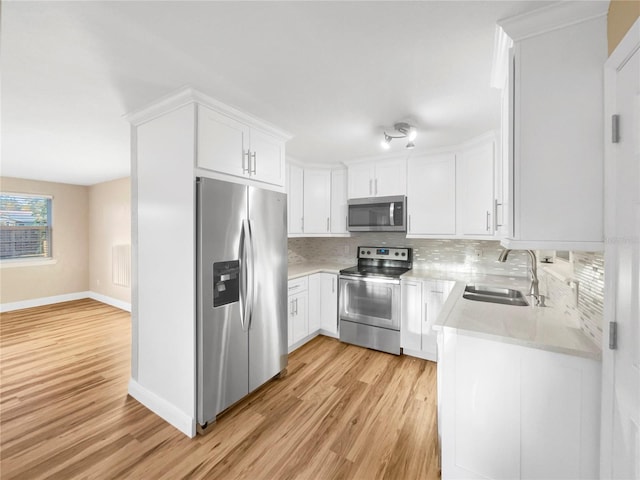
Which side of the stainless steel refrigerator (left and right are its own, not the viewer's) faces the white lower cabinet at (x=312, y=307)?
left

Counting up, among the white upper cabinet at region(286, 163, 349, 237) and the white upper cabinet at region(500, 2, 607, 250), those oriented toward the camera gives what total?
1

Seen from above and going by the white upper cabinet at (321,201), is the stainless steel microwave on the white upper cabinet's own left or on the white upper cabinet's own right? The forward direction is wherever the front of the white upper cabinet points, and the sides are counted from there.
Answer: on the white upper cabinet's own left

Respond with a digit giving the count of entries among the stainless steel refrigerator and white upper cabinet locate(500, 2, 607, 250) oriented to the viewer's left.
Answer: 1

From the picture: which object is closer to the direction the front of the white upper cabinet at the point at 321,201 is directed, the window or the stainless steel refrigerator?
the stainless steel refrigerator

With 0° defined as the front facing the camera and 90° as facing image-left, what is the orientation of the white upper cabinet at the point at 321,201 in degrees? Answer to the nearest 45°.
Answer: approximately 0°

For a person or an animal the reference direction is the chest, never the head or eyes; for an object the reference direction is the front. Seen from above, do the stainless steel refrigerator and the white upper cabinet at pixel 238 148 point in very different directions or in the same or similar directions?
same or similar directions

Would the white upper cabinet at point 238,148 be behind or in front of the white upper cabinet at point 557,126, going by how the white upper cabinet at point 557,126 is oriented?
in front

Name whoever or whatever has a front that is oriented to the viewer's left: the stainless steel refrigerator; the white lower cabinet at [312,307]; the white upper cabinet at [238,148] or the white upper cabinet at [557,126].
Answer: the white upper cabinet at [557,126]

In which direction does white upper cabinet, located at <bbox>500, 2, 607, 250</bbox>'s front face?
to the viewer's left

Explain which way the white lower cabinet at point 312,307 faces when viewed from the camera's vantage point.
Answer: facing the viewer and to the right of the viewer
